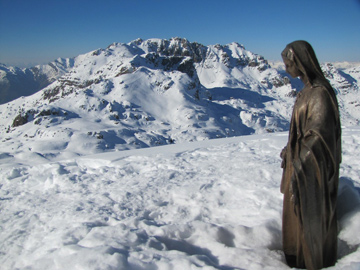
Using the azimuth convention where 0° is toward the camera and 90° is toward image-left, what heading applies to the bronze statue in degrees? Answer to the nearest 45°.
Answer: approximately 90°
